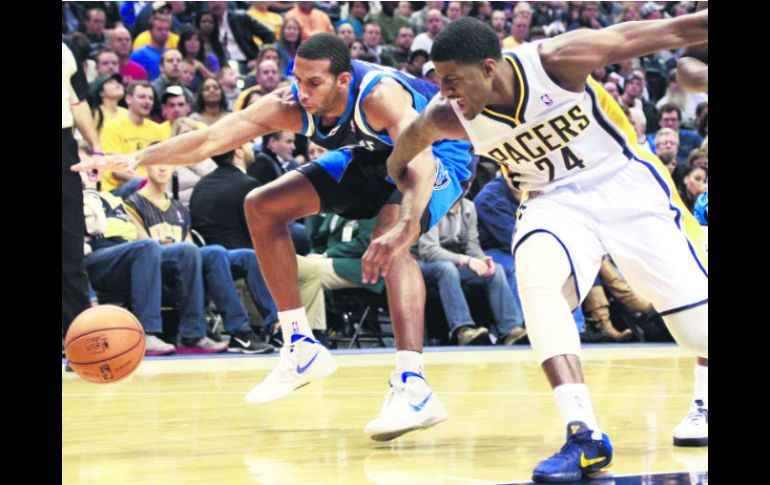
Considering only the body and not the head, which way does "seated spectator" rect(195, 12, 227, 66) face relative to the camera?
toward the camera

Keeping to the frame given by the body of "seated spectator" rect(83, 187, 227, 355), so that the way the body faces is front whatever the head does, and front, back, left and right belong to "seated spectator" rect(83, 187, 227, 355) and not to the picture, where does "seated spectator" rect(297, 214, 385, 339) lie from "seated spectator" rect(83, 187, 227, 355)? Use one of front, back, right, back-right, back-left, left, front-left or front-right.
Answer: front-left

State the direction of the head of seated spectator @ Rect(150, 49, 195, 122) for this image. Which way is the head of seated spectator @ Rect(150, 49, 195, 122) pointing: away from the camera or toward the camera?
toward the camera

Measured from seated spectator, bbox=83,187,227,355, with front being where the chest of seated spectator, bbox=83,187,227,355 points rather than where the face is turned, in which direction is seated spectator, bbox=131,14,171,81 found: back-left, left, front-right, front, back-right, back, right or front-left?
back-left

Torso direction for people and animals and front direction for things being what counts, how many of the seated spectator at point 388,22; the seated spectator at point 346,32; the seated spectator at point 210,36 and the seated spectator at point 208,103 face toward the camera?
4

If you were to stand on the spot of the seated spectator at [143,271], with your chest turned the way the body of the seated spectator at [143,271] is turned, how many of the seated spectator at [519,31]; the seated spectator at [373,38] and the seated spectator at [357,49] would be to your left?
3

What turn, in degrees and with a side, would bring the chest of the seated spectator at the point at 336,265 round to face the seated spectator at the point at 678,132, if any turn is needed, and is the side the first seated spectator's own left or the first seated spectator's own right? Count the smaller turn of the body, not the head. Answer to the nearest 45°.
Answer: approximately 180°

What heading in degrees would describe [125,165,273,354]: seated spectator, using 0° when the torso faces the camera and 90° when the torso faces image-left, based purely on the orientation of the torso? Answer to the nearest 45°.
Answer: approximately 315°

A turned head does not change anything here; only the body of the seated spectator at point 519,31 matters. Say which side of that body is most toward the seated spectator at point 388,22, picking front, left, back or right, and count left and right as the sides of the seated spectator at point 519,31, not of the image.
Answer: right

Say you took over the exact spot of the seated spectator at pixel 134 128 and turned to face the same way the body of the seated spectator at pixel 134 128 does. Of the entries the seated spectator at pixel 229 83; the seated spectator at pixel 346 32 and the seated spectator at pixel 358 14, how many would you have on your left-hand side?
3

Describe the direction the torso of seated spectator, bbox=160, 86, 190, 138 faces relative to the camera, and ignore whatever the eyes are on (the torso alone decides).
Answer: toward the camera

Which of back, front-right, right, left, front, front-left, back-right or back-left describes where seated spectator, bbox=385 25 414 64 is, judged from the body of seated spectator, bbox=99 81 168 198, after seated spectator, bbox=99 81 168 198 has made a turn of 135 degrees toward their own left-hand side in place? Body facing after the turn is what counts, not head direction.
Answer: front-right

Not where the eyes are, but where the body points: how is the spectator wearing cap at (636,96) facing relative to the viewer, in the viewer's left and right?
facing the viewer

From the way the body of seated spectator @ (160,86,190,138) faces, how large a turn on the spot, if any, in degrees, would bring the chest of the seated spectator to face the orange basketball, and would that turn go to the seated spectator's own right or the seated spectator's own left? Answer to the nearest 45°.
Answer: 0° — they already face it

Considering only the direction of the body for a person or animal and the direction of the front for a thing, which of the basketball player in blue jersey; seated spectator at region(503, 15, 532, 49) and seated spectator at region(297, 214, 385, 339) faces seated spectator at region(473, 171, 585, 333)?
seated spectator at region(503, 15, 532, 49)

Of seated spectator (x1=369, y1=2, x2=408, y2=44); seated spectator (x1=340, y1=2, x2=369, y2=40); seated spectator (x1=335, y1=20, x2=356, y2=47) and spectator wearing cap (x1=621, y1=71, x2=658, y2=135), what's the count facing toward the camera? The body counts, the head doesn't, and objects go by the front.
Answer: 4

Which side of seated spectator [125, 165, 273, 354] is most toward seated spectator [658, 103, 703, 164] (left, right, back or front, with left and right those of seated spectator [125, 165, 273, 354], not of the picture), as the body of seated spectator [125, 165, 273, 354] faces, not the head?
left

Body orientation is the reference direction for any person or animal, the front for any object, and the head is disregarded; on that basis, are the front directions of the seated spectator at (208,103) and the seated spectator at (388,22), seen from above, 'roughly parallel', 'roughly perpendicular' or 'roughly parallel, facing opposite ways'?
roughly parallel

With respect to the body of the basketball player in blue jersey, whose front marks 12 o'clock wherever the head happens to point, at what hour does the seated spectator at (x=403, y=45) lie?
The seated spectator is roughly at 5 o'clock from the basketball player in blue jersey.

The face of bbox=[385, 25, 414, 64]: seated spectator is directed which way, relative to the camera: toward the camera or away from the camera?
toward the camera
